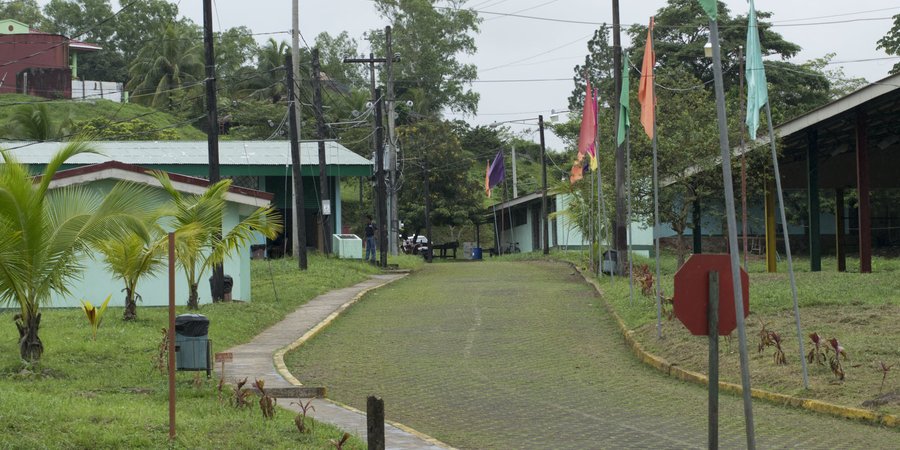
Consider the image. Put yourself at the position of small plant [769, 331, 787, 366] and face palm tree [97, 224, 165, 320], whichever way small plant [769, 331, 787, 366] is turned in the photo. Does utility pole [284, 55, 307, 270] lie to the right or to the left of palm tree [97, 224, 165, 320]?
right

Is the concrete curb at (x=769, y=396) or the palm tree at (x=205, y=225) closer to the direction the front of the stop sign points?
the concrete curb
